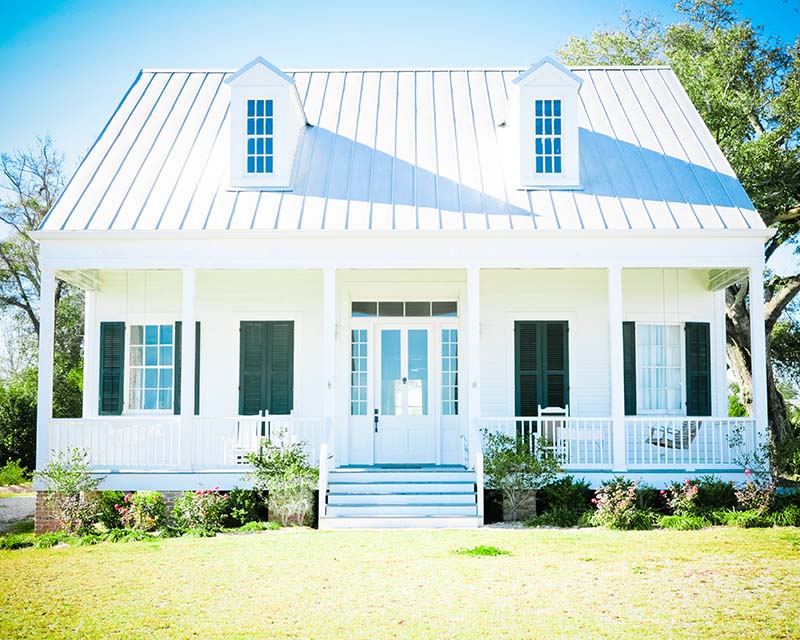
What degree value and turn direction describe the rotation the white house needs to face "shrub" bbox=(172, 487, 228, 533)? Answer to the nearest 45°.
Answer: approximately 45° to its right

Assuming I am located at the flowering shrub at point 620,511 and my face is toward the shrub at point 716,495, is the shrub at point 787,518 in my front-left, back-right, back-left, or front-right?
front-right

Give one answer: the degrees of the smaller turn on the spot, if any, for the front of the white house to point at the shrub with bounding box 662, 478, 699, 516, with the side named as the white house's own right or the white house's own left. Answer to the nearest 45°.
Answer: approximately 45° to the white house's own left

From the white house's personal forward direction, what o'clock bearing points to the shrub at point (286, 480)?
The shrub is roughly at 1 o'clock from the white house.

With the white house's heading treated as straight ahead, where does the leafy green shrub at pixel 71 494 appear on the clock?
The leafy green shrub is roughly at 2 o'clock from the white house.

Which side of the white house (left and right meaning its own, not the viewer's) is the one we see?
front

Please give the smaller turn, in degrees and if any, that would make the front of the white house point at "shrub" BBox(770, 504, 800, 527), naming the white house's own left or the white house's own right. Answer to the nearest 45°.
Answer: approximately 45° to the white house's own left

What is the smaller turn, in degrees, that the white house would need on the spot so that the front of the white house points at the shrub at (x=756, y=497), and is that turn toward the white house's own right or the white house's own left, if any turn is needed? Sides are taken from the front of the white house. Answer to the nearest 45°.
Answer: approximately 45° to the white house's own left
